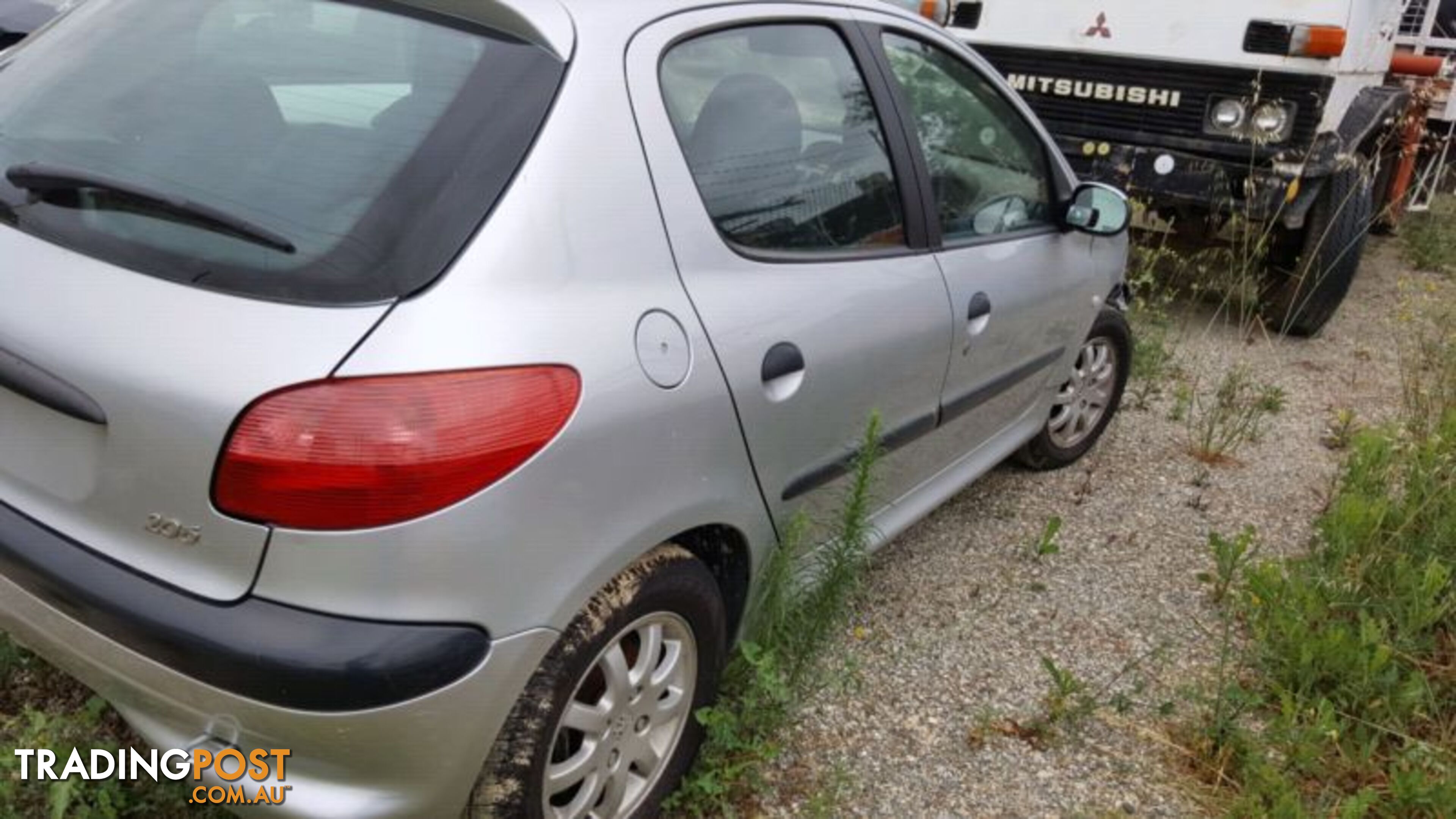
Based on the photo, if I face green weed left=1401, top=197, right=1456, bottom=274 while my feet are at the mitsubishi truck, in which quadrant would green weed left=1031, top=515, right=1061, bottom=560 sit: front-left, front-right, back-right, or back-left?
back-right

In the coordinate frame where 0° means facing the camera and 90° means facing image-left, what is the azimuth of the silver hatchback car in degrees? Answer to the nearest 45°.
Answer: approximately 225°

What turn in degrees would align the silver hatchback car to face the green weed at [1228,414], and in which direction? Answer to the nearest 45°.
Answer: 0° — it already faces it
